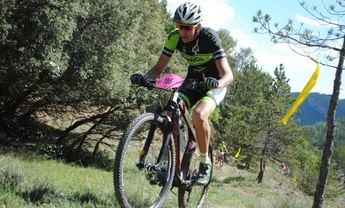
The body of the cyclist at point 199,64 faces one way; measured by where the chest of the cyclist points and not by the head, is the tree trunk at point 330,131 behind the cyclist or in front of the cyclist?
behind

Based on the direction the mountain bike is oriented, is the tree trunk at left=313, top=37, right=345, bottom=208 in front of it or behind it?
behind

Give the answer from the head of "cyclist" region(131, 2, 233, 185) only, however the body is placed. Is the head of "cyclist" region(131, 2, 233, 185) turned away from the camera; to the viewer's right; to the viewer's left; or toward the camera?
toward the camera

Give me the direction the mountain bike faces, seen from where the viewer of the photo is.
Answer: facing the viewer and to the left of the viewer

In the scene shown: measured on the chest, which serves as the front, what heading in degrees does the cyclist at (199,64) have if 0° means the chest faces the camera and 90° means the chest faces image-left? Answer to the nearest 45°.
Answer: approximately 45°
